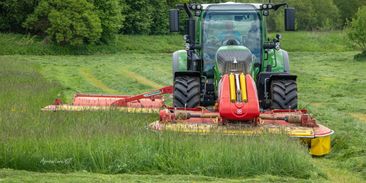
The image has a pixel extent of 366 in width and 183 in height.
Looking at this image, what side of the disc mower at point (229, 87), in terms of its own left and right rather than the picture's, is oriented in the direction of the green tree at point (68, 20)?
back

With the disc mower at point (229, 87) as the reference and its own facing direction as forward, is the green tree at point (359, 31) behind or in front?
behind

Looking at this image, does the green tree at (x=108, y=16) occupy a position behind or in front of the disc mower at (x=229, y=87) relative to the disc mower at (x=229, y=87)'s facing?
behind

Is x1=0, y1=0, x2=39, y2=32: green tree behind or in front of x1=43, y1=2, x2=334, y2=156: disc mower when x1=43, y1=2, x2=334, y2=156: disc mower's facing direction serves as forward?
behind

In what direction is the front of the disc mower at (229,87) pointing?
toward the camera
